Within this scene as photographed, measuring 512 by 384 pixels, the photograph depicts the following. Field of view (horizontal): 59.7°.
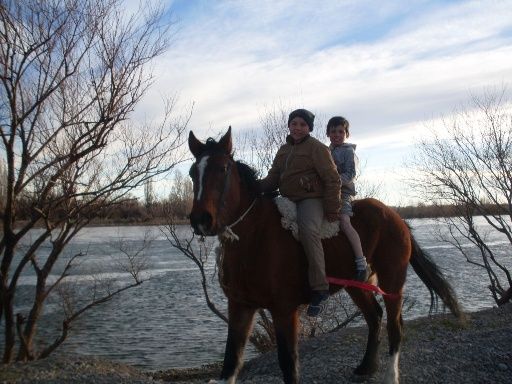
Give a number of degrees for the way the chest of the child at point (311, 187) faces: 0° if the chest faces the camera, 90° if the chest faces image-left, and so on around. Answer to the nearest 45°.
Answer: approximately 45°

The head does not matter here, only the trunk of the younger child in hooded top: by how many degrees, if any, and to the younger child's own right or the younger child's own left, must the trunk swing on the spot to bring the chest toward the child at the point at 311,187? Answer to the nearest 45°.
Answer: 0° — they already face them

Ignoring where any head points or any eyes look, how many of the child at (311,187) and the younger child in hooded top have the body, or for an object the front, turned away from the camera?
0

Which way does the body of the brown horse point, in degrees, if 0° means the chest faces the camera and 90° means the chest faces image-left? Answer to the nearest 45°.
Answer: approximately 45°

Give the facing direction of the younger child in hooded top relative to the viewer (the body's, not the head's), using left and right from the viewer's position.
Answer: facing the viewer and to the left of the viewer

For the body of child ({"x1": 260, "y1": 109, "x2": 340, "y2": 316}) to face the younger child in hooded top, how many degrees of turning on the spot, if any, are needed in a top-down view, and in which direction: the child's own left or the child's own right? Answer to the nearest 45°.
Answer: approximately 180°
